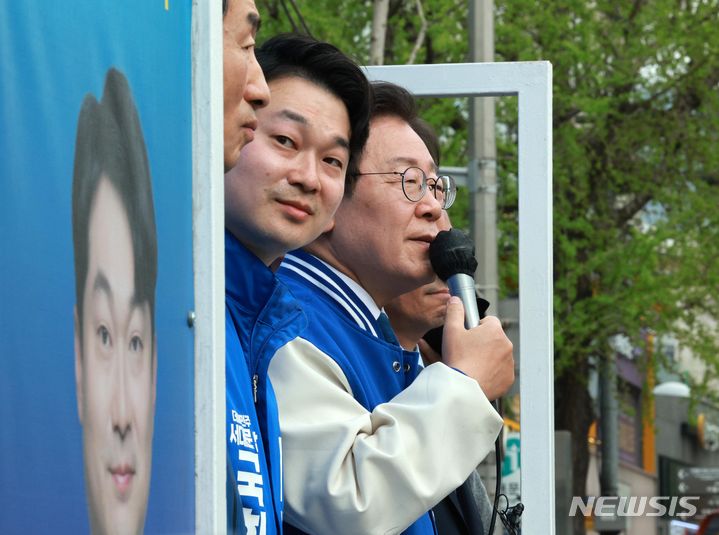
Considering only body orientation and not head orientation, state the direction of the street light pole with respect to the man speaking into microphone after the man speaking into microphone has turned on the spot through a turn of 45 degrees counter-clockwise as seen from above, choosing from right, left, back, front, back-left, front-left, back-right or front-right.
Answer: front-left

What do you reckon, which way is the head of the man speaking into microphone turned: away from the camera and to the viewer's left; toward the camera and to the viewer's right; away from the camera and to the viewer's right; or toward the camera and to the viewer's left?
toward the camera and to the viewer's right

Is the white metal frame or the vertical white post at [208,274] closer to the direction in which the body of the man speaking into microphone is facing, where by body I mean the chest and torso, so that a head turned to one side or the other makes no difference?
the white metal frame

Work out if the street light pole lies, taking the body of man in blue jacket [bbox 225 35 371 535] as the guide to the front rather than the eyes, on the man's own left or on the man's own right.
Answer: on the man's own left

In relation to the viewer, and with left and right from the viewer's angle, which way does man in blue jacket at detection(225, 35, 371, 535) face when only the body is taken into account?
facing the viewer and to the right of the viewer

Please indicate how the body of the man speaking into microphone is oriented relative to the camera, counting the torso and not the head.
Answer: to the viewer's right

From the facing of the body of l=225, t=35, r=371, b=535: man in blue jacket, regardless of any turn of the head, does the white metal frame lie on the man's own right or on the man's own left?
on the man's own left
